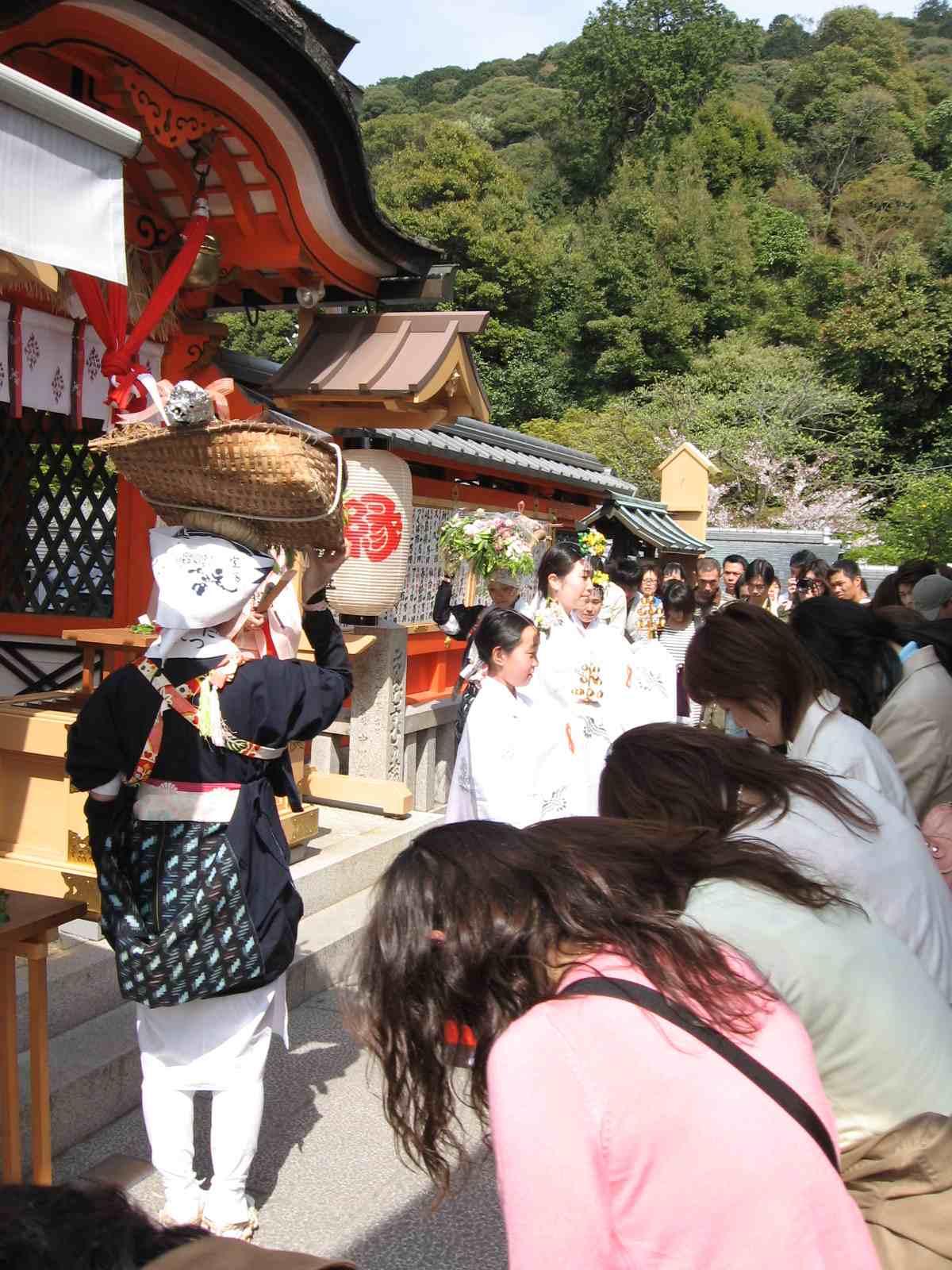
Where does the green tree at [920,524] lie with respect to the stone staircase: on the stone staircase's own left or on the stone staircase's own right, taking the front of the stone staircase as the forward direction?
on the stone staircase's own left

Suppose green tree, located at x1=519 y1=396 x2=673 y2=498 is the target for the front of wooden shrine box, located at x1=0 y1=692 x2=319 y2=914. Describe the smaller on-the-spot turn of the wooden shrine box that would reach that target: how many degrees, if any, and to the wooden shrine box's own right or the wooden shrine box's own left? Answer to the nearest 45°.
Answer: approximately 90° to the wooden shrine box's own left

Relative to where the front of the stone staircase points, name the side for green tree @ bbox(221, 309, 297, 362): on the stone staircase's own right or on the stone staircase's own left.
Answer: on the stone staircase's own left

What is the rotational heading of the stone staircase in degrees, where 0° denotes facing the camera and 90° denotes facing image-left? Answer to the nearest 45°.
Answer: approximately 315°

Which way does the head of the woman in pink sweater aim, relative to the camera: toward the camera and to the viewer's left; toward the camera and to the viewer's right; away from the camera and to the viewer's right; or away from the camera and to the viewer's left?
away from the camera and to the viewer's left
